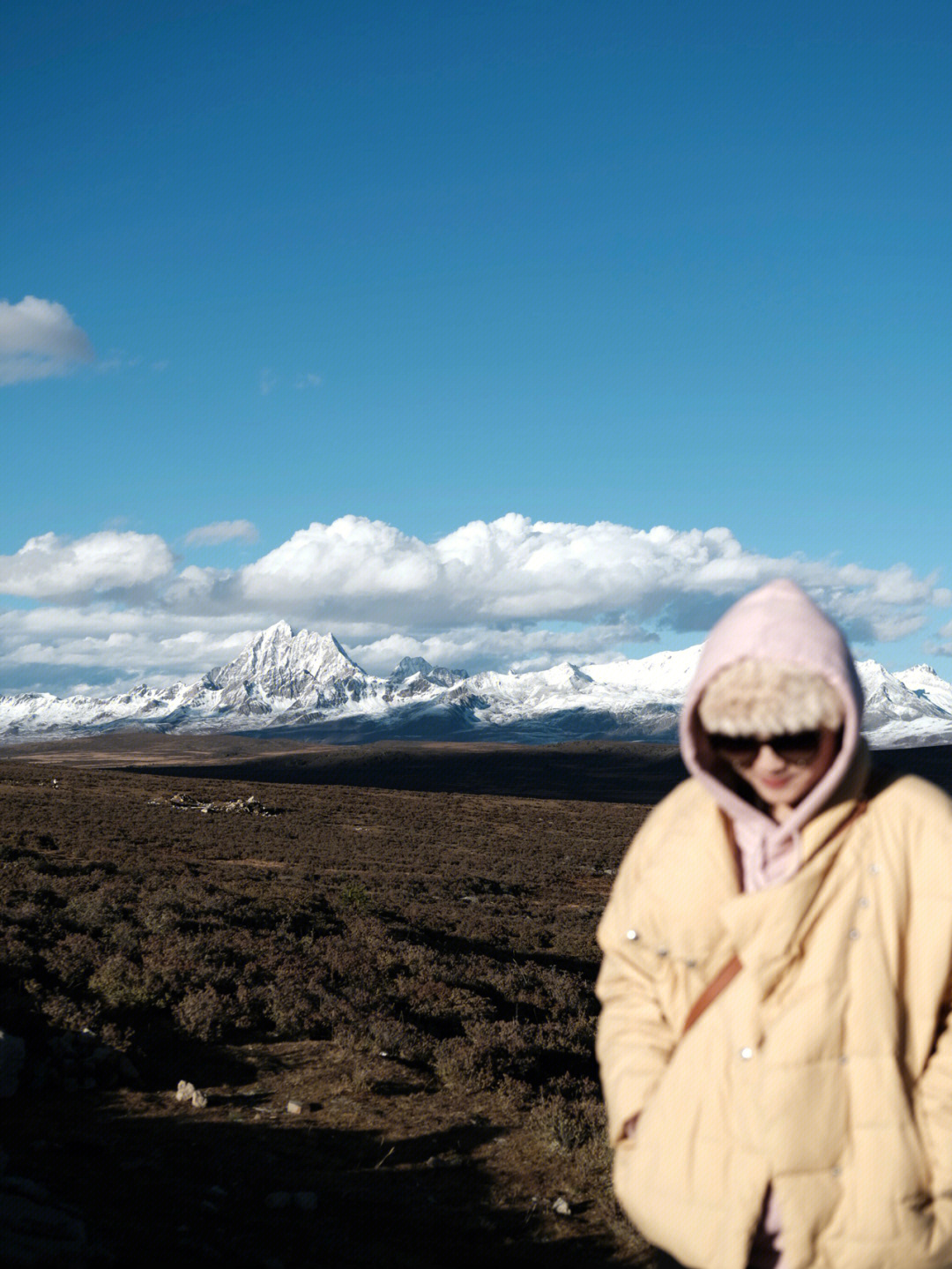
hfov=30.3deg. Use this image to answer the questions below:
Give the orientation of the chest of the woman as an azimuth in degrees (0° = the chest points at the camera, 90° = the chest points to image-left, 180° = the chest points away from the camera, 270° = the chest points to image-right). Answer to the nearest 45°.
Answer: approximately 0°
